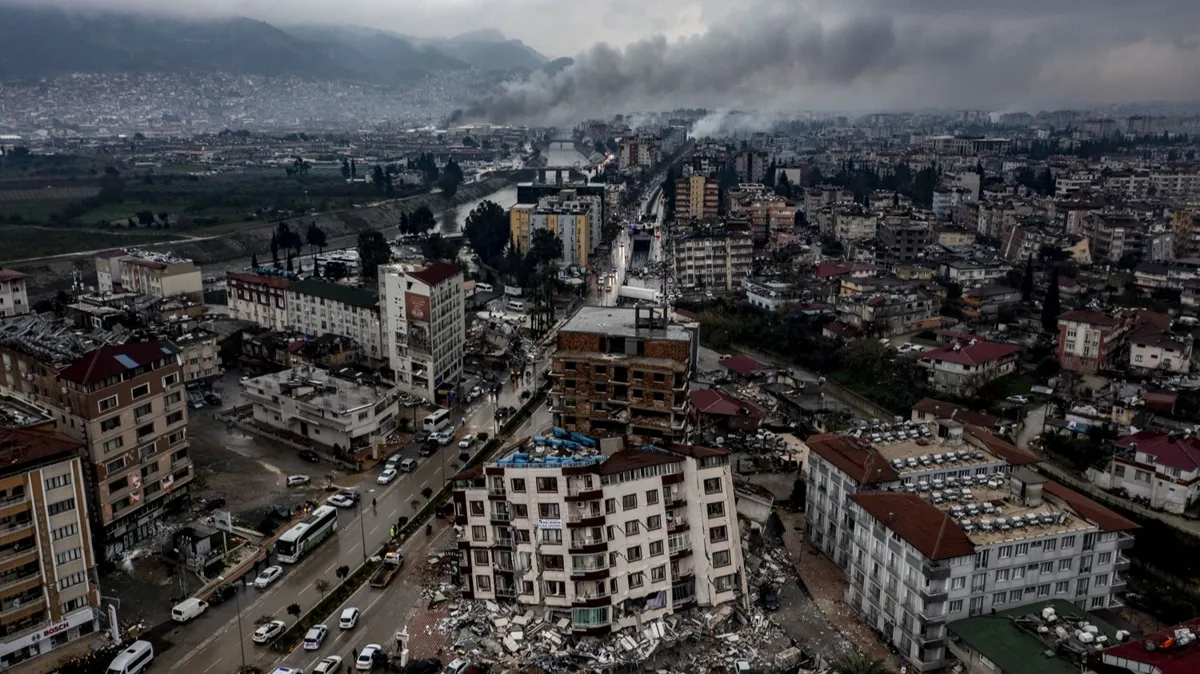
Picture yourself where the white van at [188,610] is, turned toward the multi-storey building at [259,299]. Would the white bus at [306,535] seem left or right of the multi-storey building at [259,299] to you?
right

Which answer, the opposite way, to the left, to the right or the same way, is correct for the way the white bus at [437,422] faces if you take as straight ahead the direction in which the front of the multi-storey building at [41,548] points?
to the right

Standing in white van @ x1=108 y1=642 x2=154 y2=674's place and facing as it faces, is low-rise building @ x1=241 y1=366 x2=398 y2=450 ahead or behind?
behind

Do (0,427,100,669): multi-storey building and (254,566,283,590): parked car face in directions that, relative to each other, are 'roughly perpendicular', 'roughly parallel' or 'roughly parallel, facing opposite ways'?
roughly perpendicular

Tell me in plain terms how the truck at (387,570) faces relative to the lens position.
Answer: facing away from the viewer and to the right of the viewer

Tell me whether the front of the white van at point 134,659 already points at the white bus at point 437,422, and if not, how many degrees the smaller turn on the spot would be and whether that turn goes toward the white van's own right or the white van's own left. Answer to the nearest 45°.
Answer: approximately 180°

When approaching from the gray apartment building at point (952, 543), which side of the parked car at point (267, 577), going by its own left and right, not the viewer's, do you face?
left

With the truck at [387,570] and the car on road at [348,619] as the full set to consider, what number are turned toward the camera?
0

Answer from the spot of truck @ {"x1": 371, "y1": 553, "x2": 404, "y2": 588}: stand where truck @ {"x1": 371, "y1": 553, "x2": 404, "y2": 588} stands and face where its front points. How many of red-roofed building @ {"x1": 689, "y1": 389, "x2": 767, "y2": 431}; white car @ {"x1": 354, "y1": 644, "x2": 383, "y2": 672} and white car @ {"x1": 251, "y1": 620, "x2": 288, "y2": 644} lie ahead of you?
1

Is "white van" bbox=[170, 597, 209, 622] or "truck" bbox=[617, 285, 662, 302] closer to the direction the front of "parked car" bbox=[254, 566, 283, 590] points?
the white van

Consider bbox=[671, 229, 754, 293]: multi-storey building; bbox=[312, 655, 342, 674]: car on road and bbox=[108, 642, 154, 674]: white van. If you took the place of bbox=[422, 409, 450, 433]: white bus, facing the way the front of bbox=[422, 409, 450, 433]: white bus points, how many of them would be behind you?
1

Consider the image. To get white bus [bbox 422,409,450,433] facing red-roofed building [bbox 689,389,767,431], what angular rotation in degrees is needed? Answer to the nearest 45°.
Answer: approximately 135° to its left

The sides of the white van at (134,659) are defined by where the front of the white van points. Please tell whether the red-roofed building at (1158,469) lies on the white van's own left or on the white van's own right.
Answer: on the white van's own left

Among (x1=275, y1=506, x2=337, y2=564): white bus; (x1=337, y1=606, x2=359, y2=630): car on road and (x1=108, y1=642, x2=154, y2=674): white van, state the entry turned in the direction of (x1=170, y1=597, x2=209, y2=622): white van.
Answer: the white bus
